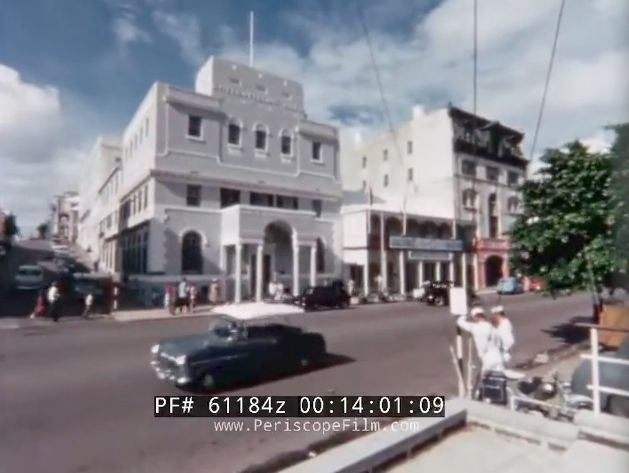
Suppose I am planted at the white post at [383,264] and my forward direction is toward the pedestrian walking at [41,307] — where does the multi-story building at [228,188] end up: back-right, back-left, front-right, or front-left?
front-right

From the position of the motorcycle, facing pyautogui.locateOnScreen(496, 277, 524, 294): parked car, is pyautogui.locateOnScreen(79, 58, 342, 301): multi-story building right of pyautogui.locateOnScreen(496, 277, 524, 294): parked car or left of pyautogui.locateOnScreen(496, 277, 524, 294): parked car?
left

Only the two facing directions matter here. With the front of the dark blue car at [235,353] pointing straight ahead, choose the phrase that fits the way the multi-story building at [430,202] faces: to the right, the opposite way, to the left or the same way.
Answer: to the left

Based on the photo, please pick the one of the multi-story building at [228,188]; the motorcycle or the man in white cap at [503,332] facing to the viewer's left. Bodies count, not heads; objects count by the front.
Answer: the man in white cap

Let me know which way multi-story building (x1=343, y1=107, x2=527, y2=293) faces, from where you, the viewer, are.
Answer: facing the viewer and to the right of the viewer

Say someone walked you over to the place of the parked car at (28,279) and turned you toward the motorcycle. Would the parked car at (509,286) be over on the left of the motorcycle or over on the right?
left

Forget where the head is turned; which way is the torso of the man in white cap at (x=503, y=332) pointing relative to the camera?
to the viewer's left

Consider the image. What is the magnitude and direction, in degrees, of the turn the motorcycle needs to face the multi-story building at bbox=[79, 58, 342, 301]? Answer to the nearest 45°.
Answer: approximately 180°

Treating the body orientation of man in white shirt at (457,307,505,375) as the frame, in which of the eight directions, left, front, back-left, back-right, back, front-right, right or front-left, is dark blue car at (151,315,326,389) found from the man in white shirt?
front-left

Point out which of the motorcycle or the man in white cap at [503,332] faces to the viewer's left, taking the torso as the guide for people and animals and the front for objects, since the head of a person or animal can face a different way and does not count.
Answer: the man in white cap

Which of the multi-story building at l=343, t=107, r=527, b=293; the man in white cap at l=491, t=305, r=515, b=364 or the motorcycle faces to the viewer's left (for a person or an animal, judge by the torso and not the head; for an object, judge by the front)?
the man in white cap

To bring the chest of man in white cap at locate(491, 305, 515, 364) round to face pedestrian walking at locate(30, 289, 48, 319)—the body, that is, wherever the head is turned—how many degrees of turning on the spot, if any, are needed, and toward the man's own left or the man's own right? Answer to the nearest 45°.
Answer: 0° — they already face them

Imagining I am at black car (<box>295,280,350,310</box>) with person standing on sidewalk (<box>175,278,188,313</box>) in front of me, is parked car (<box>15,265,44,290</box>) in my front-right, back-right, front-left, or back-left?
front-right
